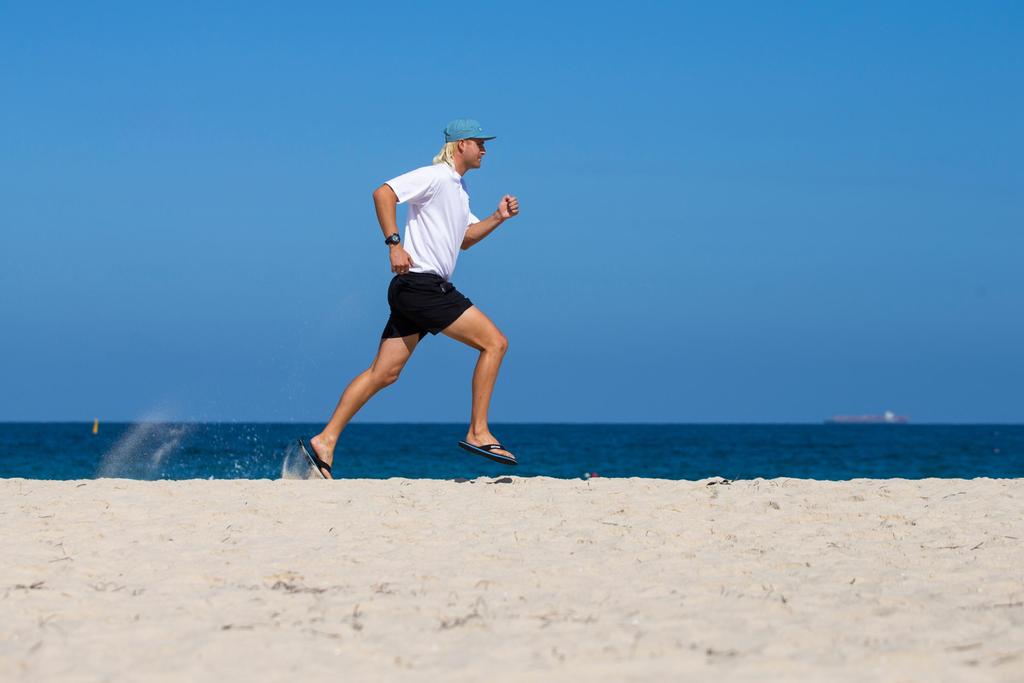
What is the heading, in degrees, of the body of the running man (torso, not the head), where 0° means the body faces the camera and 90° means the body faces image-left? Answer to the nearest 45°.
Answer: approximately 270°

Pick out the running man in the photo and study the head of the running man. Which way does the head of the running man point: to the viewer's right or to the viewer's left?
to the viewer's right
